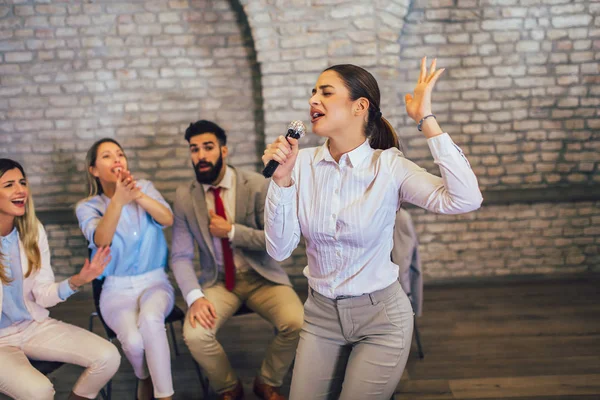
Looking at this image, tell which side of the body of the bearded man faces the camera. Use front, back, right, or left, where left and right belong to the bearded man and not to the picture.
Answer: front

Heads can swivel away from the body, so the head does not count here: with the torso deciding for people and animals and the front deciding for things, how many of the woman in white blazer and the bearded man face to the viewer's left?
0

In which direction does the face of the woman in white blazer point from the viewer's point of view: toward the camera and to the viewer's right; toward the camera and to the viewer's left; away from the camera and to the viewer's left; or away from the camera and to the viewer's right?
toward the camera and to the viewer's right

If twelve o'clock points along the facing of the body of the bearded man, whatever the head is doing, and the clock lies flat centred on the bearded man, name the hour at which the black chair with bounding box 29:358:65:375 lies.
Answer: The black chair is roughly at 2 o'clock from the bearded man.

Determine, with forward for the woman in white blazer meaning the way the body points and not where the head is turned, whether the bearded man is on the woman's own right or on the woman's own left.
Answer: on the woman's own left

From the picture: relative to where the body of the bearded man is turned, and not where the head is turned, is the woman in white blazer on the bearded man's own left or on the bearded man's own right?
on the bearded man's own right
